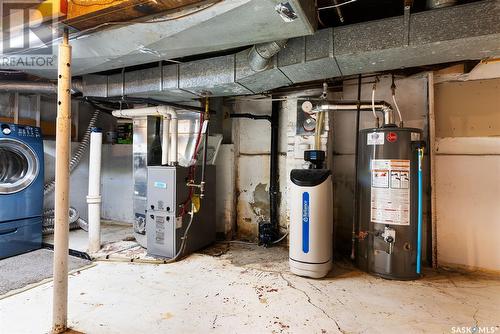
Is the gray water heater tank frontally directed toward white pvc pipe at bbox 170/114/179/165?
no

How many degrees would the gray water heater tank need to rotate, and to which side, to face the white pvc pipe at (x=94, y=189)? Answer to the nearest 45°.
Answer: approximately 90° to its right

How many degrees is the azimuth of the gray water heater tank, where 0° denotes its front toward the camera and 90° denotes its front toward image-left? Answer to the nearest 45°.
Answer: approximately 0°

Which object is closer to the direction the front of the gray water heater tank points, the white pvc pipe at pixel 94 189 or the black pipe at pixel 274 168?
the white pvc pipe

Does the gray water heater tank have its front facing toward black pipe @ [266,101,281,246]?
no

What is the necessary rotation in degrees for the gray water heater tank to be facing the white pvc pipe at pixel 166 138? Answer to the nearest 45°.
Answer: approximately 90° to its right

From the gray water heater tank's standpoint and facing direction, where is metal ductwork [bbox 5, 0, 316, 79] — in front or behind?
in front

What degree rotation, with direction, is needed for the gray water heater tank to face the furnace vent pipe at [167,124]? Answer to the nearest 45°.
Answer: approximately 90° to its right
